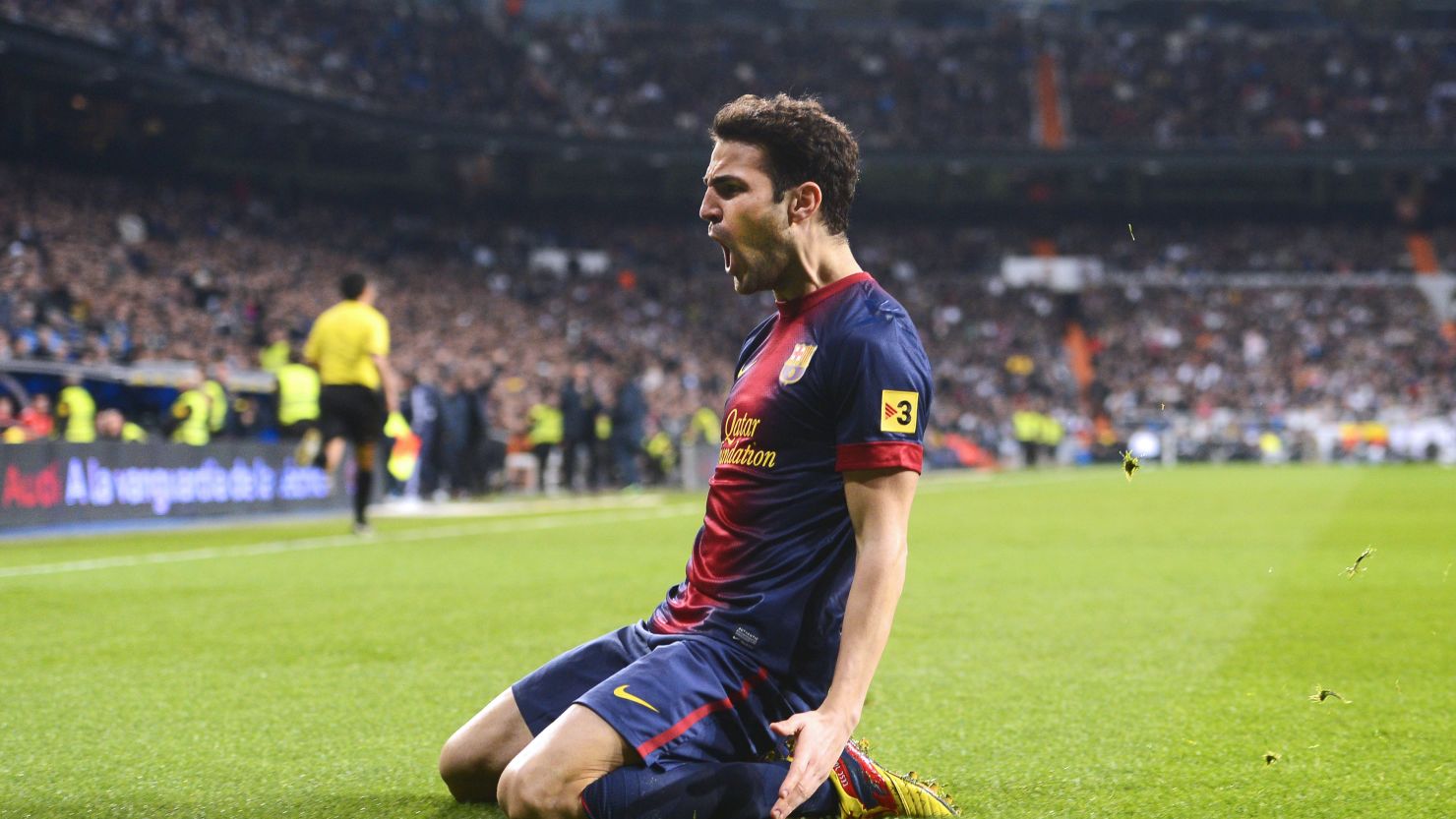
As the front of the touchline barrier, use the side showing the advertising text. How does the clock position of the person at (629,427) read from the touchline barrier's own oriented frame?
The person is roughly at 9 o'clock from the touchline barrier.

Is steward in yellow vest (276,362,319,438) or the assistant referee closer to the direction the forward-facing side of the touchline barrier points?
the assistant referee

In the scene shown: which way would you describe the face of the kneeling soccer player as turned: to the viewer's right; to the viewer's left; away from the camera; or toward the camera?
to the viewer's left

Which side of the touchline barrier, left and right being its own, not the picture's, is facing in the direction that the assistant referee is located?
front

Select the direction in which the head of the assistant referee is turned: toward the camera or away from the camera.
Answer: away from the camera

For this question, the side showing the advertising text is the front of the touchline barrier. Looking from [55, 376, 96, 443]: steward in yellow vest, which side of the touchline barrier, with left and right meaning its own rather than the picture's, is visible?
back

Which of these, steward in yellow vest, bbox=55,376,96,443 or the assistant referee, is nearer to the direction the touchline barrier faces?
the assistant referee

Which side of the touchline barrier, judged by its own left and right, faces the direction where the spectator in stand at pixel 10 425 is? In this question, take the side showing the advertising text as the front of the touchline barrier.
back
